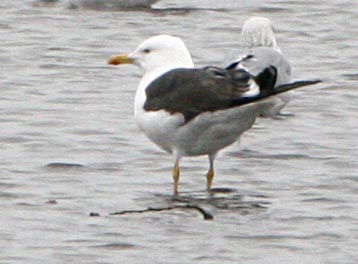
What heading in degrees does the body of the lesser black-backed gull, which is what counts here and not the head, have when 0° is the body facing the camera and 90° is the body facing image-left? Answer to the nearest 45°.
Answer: approximately 90°

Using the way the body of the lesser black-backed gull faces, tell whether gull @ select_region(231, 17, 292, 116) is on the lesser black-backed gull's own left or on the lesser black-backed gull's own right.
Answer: on the lesser black-backed gull's own right
